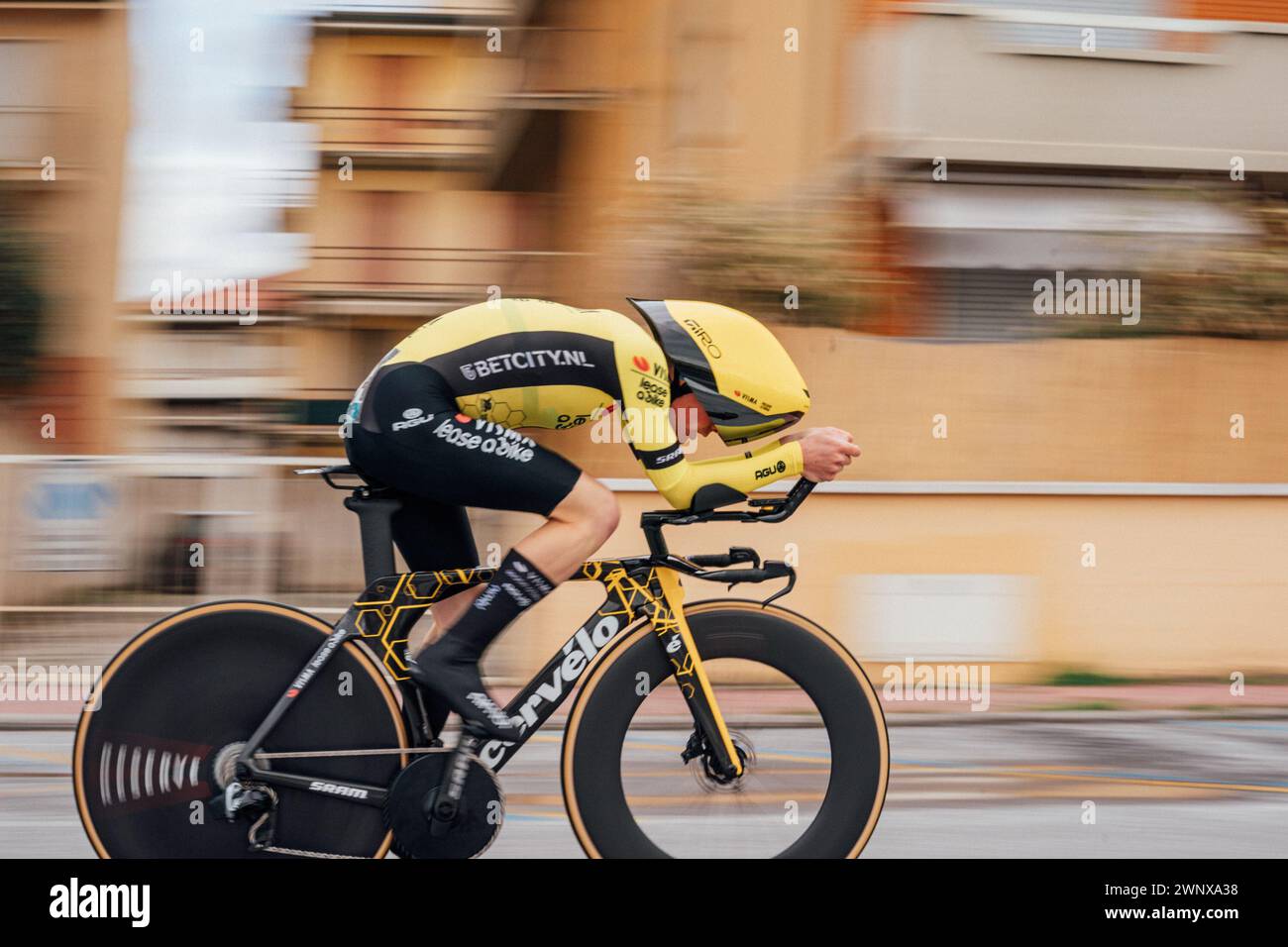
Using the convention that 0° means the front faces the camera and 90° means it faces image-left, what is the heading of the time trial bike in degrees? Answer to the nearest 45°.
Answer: approximately 270°

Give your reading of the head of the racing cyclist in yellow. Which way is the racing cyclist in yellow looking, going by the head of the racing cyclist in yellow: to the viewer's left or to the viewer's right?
to the viewer's right

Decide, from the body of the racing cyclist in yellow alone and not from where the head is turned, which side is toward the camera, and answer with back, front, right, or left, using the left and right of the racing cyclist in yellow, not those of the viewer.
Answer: right
